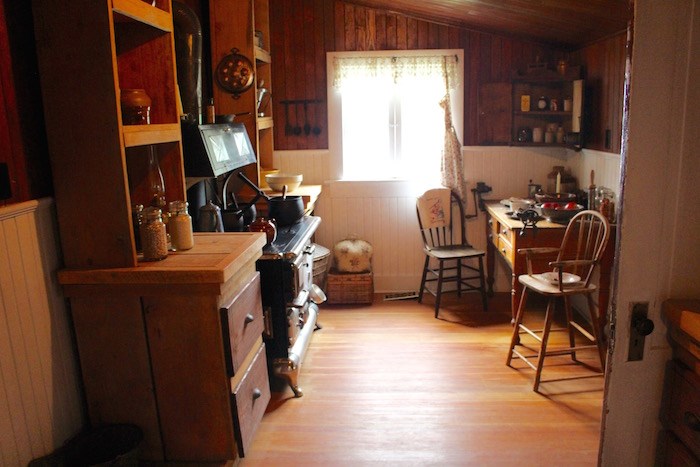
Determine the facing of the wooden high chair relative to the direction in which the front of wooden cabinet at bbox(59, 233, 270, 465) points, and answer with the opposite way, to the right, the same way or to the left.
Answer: the opposite way

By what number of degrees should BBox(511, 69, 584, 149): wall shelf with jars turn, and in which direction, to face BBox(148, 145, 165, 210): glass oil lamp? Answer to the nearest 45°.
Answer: approximately 45° to its right

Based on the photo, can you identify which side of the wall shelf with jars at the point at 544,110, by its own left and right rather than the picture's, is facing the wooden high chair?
front

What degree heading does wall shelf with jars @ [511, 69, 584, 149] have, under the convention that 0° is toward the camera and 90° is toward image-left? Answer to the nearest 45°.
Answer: approximately 0°

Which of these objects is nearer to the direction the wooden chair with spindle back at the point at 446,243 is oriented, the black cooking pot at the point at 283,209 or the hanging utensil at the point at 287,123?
the black cooking pot

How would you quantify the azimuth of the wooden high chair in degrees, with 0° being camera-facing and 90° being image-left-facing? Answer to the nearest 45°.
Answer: approximately 45°

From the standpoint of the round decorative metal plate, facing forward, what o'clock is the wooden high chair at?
The wooden high chair is roughly at 10 o'clock from the round decorative metal plate.

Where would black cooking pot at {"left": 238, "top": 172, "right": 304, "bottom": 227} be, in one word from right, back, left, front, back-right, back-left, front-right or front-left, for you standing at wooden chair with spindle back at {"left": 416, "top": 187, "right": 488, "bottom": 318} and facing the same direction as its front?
right

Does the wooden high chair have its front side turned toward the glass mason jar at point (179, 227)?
yes

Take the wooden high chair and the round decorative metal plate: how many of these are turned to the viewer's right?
0

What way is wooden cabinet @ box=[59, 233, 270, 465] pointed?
to the viewer's right
